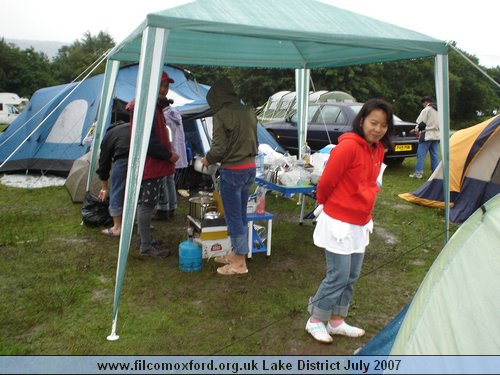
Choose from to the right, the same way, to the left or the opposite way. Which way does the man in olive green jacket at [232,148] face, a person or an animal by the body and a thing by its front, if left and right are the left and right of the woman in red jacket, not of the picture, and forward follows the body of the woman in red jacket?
the opposite way

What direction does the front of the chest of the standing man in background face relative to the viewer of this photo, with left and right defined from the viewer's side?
facing to the left of the viewer

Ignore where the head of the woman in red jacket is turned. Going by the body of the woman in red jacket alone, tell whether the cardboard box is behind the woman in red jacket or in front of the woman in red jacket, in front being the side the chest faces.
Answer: behind

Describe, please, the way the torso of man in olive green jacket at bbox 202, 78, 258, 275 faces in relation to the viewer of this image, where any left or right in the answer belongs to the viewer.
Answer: facing away from the viewer and to the left of the viewer
